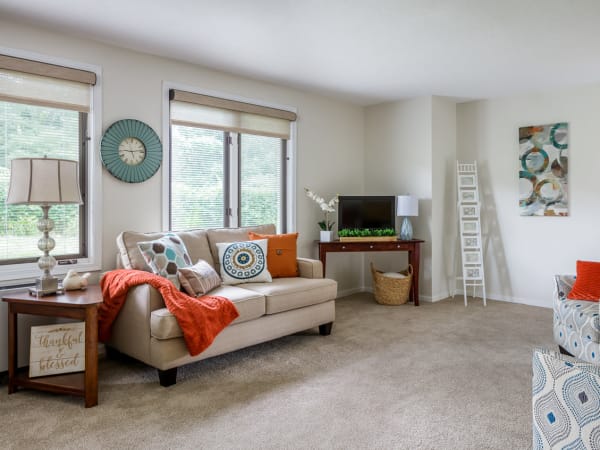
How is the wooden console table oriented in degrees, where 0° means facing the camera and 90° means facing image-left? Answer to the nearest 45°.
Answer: approximately 0°

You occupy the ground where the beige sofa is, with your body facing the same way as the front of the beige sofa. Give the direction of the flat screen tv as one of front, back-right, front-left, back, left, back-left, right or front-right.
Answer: left

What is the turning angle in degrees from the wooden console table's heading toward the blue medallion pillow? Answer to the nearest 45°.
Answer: approximately 45° to its right

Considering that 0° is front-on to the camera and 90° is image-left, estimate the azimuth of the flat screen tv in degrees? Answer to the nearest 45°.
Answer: approximately 0°

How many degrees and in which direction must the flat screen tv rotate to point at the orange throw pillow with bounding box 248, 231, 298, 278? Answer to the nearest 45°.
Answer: approximately 45° to its right

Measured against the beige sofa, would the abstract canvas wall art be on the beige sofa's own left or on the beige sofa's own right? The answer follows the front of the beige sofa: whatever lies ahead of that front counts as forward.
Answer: on the beige sofa's own left

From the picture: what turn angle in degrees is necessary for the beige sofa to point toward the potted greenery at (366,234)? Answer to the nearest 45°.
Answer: approximately 90° to its left

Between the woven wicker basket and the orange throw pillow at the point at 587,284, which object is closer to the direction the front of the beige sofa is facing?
the orange throw pillow

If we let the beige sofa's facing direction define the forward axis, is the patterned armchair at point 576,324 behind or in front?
in front

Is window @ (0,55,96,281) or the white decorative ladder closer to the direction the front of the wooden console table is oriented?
the window

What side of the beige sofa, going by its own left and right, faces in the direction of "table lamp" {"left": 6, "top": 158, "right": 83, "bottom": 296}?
right

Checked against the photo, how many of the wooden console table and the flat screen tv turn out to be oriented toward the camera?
2
